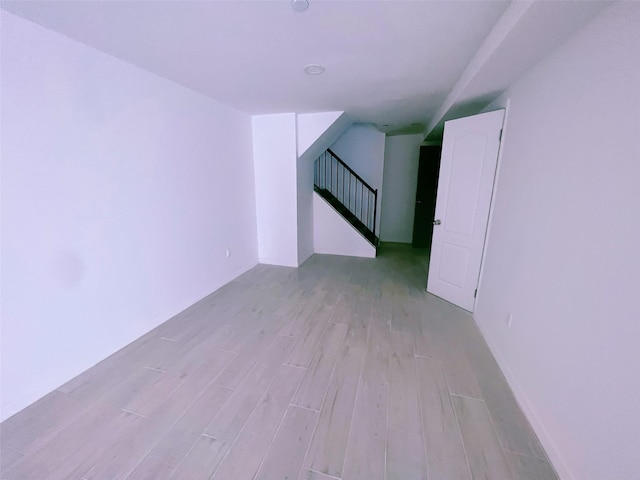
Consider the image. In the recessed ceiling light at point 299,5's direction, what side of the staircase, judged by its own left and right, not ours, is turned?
right

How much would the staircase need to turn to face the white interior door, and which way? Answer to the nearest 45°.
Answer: approximately 45° to its right

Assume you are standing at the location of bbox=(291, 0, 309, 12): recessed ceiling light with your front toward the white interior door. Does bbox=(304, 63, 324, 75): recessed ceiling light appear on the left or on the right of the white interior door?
left

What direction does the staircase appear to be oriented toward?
to the viewer's right

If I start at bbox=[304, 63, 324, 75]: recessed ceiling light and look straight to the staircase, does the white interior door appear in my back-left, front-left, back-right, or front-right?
front-right
